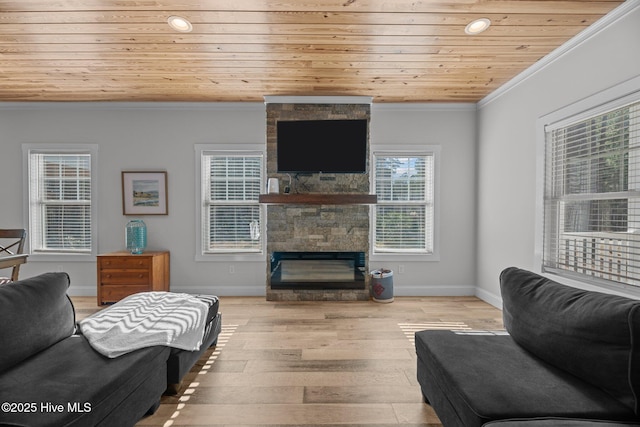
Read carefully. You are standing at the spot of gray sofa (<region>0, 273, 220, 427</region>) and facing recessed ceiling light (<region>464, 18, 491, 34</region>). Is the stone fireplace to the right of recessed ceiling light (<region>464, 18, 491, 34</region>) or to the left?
left

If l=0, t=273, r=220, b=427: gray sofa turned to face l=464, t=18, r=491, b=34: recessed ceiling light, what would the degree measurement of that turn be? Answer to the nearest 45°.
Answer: approximately 45° to its left

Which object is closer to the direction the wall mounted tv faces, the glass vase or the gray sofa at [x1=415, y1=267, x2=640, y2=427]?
the gray sofa

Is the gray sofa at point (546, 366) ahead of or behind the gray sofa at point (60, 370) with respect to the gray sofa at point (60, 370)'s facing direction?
ahead

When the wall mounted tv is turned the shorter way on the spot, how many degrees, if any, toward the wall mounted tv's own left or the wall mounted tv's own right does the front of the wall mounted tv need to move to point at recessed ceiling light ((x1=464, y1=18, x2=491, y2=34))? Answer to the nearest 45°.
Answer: approximately 45° to the wall mounted tv's own left

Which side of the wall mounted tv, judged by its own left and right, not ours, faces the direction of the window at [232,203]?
right

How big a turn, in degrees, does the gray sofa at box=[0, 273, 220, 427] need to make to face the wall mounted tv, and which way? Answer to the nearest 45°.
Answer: approximately 90° to its left

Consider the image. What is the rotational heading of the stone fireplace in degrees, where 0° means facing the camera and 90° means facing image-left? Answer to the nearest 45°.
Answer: approximately 0°

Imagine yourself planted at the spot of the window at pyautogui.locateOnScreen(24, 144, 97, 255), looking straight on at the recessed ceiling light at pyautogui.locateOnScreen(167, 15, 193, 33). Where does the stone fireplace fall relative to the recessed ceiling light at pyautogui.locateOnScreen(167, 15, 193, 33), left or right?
left

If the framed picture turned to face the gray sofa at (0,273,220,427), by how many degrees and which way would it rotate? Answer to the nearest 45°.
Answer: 0° — it already faces it

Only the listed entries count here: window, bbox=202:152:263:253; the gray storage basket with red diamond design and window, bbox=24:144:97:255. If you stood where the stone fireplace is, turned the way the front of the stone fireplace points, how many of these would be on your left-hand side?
1

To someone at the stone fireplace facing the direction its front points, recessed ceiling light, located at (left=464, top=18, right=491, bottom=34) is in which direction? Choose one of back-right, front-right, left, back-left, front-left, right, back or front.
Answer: front-left

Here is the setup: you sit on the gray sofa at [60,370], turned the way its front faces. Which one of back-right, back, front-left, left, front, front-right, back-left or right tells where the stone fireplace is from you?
left
